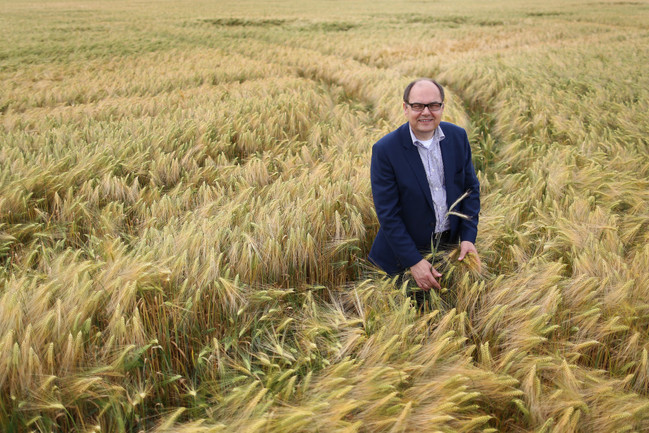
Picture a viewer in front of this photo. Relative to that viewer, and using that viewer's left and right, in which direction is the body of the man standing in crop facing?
facing the viewer and to the right of the viewer
